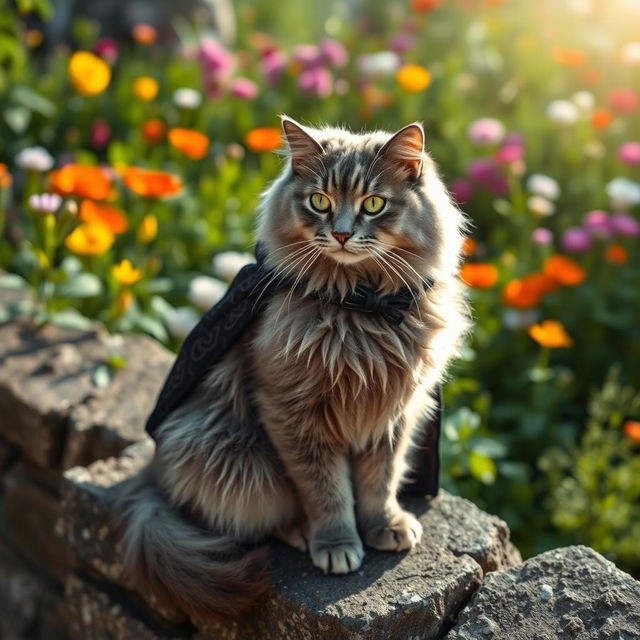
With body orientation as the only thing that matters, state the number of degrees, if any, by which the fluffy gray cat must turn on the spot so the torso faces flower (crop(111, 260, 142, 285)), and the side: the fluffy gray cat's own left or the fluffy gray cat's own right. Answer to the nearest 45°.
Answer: approximately 180°

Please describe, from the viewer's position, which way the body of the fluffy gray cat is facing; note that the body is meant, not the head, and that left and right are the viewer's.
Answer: facing the viewer and to the right of the viewer

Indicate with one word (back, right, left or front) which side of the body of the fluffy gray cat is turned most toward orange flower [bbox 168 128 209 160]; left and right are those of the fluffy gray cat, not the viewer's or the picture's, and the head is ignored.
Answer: back

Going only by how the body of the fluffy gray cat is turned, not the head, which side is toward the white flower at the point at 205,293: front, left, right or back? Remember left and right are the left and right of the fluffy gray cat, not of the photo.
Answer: back

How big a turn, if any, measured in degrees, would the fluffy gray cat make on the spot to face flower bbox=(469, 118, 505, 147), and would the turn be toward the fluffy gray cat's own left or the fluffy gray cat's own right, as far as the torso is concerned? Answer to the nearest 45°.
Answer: approximately 135° to the fluffy gray cat's own left

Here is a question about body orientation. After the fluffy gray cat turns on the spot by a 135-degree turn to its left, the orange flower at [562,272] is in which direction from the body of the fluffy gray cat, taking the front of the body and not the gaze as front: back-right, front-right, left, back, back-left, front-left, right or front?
front-right

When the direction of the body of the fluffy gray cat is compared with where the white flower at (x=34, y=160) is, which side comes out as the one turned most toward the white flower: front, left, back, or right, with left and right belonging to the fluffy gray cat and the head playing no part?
back

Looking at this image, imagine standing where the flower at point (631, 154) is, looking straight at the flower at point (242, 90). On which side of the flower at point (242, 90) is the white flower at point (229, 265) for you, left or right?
left

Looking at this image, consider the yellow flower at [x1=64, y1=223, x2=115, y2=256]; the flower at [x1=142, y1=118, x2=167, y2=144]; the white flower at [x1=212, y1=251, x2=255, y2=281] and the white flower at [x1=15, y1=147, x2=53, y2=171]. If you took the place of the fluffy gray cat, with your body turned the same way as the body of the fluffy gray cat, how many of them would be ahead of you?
0

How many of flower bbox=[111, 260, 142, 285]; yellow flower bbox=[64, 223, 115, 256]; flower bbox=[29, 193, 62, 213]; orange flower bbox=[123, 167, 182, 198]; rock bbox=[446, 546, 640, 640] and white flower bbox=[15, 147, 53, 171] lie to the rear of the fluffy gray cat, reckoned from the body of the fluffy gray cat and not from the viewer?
5

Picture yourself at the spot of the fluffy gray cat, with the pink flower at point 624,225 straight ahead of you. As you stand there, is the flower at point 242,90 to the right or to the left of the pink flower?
left

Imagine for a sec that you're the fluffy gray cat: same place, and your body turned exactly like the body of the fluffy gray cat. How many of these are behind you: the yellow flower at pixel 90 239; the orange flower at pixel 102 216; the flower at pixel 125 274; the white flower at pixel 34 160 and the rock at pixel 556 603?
4

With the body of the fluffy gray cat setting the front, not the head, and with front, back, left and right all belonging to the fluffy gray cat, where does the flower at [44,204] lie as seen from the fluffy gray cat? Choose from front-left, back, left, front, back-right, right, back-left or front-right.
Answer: back

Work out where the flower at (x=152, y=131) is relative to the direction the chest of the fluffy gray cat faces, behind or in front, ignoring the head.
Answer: behind

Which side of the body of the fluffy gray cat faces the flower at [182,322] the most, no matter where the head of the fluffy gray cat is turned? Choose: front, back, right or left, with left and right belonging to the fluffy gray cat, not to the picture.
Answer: back

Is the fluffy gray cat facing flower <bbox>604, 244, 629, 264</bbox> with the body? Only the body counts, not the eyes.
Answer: no

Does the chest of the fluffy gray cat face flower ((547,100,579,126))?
no

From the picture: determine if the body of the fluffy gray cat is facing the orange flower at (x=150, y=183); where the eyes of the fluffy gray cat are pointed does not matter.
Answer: no

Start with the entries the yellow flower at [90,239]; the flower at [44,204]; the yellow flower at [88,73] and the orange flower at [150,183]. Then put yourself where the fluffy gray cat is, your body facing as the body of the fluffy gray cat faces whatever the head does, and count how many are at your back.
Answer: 4
